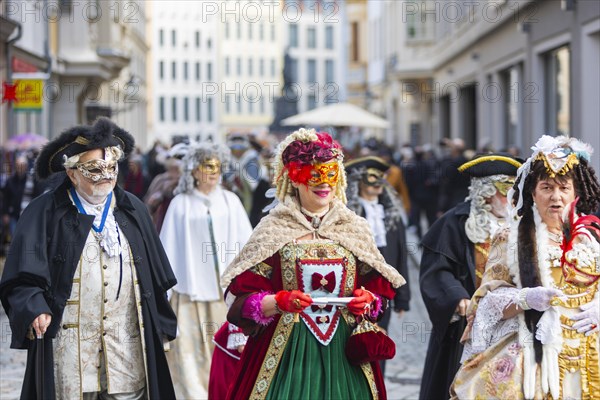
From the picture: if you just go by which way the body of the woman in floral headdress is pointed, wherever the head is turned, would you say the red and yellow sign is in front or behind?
behind

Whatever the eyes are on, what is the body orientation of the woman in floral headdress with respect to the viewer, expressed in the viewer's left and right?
facing the viewer

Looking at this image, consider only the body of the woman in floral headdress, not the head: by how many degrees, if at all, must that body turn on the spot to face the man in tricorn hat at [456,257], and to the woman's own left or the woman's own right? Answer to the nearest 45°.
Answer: approximately 135° to the woman's own left

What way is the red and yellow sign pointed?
toward the camera

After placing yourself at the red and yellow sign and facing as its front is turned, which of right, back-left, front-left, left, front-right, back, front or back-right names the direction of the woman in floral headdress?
front

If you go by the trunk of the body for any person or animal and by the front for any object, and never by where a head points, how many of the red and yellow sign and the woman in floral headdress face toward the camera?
2

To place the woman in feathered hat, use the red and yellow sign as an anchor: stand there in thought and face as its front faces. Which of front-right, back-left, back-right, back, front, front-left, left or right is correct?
front

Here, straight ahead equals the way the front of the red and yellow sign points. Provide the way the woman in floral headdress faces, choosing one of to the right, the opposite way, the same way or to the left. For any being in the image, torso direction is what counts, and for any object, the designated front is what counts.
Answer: the same way

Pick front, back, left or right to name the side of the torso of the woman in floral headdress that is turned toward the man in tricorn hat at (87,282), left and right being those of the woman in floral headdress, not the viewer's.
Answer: right

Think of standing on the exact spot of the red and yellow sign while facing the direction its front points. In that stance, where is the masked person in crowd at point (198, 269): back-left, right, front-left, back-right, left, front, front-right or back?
front

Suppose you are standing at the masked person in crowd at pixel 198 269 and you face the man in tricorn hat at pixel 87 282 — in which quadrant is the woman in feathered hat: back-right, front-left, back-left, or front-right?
front-left

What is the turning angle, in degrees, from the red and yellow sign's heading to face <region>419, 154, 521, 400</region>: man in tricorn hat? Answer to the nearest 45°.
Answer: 0° — it already faces them

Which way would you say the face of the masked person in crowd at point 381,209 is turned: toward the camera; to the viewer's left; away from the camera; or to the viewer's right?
toward the camera

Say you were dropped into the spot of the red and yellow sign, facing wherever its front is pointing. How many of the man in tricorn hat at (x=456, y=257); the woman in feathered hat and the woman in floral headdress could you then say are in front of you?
3

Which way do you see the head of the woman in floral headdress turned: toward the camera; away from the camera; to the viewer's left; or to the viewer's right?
toward the camera
